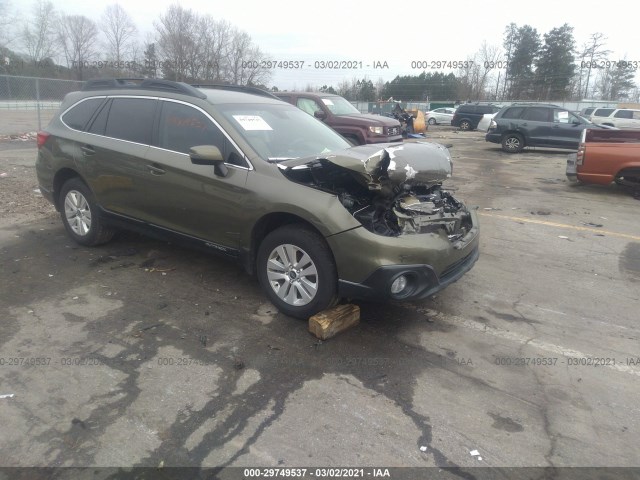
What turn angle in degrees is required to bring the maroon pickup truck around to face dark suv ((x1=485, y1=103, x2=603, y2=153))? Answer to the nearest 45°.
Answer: approximately 90° to its left

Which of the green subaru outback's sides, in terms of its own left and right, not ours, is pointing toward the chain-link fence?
back

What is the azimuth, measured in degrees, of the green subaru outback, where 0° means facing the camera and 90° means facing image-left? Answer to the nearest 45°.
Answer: approximately 315°

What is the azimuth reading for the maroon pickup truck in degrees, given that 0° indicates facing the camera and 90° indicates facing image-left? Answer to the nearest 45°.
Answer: approximately 315°

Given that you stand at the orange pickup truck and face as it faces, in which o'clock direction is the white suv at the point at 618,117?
The white suv is roughly at 9 o'clock from the orange pickup truck.

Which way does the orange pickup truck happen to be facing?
to the viewer's right

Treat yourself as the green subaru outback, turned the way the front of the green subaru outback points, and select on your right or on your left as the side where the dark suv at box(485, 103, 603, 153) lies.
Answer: on your left

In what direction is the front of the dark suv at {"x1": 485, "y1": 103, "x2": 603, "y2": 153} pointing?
to the viewer's right

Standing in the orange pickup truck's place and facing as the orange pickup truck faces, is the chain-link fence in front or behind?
behind
